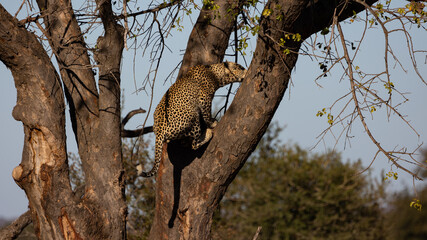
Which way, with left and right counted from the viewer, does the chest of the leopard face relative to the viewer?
facing to the right of the viewer

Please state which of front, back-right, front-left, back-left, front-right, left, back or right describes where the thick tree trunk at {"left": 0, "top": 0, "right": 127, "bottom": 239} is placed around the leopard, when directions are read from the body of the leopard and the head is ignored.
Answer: back
